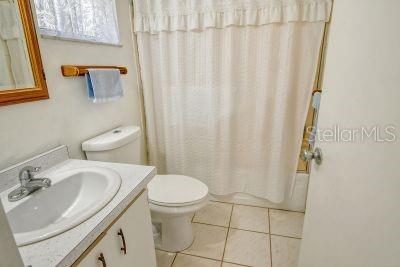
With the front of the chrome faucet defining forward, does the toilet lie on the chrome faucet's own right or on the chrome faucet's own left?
on the chrome faucet's own left

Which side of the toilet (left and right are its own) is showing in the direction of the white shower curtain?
left

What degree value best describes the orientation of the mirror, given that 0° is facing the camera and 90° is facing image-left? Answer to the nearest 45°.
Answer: approximately 315°

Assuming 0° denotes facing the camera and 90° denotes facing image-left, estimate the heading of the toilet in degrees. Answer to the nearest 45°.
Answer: approximately 315°
